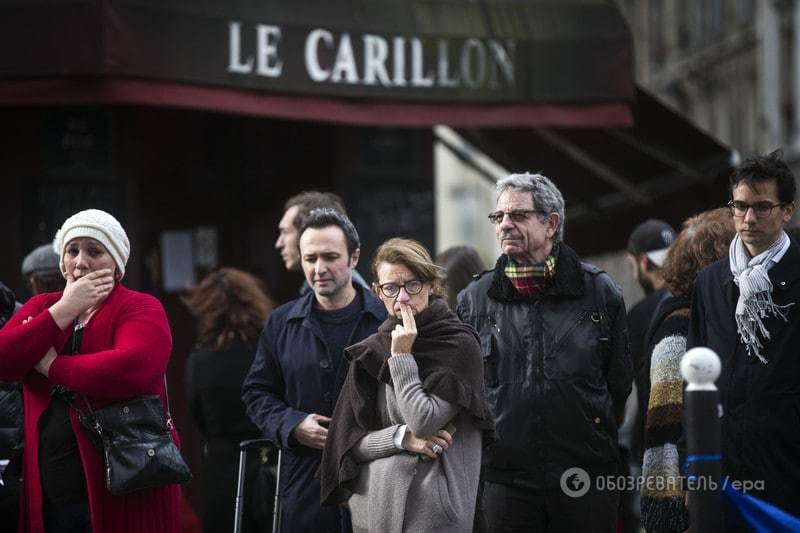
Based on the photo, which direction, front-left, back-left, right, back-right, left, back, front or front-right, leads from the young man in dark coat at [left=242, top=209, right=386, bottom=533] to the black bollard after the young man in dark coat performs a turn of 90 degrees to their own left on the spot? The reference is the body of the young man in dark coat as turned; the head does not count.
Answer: front-right

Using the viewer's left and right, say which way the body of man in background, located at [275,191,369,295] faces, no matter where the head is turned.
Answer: facing to the left of the viewer

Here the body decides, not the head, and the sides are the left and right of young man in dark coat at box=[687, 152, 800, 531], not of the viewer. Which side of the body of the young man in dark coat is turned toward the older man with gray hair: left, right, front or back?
right

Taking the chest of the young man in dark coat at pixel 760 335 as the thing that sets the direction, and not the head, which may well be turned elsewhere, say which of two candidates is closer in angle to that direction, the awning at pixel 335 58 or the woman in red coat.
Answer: the woman in red coat

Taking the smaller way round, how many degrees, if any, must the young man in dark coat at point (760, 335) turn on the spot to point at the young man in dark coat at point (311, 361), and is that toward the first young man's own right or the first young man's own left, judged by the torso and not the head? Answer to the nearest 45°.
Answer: approximately 45° to the first young man's own right

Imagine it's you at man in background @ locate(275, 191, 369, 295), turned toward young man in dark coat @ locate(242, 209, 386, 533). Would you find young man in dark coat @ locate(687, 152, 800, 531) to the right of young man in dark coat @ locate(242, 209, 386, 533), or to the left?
left

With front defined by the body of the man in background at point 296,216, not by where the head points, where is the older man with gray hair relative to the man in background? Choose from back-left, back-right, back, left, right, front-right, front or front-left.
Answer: back-left

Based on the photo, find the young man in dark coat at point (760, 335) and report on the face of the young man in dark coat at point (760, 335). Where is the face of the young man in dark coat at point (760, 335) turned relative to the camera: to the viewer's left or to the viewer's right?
to the viewer's left

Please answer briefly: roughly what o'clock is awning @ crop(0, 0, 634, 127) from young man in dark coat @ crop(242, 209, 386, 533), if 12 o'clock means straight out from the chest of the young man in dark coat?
The awning is roughly at 6 o'clock from the young man in dark coat.

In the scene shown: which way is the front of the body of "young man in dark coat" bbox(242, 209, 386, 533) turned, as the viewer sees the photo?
toward the camera

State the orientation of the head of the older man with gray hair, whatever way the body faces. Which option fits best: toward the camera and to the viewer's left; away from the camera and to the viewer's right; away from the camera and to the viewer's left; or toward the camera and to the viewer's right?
toward the camera and to the viewer's left
